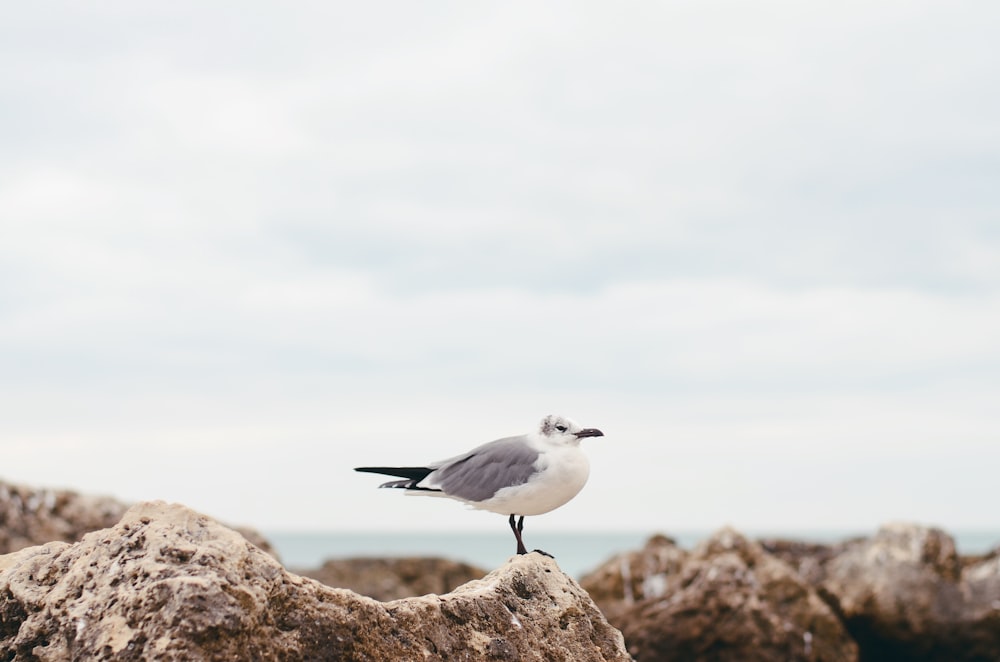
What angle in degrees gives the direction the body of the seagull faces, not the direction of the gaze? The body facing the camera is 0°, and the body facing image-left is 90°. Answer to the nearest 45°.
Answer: approximately 270°

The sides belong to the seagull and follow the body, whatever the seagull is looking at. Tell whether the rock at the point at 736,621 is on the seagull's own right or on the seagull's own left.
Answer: on the seagull's own left

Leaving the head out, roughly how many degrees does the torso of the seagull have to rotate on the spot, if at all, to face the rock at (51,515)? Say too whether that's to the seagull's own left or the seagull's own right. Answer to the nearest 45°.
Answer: approximately 135° to the seagull's own left

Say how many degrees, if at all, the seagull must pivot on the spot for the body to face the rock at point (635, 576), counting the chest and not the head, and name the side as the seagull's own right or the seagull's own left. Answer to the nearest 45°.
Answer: approximately 90° to the seagull's own left

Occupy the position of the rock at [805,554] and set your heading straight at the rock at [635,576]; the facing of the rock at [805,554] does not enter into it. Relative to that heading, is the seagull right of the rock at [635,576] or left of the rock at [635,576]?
left

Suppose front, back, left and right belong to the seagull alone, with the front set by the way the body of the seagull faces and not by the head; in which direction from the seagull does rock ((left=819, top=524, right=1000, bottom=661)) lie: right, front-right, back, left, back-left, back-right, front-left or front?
front-left

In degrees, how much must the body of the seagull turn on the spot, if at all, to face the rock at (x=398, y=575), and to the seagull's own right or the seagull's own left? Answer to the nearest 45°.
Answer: approximately 90° to the seagull's own left

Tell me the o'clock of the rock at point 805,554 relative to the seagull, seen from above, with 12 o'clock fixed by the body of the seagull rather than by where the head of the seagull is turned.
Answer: The rock is roughly at 10 o'clock from the seagull.
